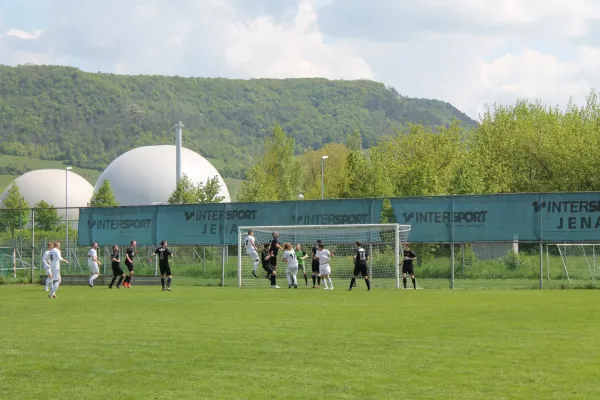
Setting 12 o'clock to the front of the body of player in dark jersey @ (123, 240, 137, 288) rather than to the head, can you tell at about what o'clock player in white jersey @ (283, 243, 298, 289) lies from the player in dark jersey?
The player in white jersey is roughly at 1 o'clock from the player in dark jersey.

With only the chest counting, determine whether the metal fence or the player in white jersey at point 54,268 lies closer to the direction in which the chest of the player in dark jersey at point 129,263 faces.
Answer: the metal fence

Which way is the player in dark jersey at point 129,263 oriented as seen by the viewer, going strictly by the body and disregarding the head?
to the viewer's right

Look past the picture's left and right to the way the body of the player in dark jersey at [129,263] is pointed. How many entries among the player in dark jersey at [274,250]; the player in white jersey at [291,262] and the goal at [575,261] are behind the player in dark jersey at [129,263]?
0

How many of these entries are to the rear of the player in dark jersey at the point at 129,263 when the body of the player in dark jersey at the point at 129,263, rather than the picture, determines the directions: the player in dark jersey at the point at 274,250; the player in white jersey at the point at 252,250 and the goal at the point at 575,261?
0

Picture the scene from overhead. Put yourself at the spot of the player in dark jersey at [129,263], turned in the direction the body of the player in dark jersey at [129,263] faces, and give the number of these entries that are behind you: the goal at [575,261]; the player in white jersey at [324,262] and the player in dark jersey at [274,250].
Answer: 0

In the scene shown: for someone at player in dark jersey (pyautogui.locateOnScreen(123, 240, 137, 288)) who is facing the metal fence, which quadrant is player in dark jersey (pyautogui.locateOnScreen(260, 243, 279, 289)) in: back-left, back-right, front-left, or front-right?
front-right

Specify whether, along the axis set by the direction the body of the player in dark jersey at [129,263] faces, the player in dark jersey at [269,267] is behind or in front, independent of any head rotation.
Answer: in front

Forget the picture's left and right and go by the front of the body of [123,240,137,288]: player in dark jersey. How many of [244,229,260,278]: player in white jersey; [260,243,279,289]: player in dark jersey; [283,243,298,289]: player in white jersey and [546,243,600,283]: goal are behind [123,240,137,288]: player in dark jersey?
0

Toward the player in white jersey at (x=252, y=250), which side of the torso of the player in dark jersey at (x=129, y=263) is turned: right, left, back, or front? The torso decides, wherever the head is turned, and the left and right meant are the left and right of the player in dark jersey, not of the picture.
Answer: front

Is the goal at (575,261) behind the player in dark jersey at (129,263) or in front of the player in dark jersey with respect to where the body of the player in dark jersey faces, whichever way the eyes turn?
in front
